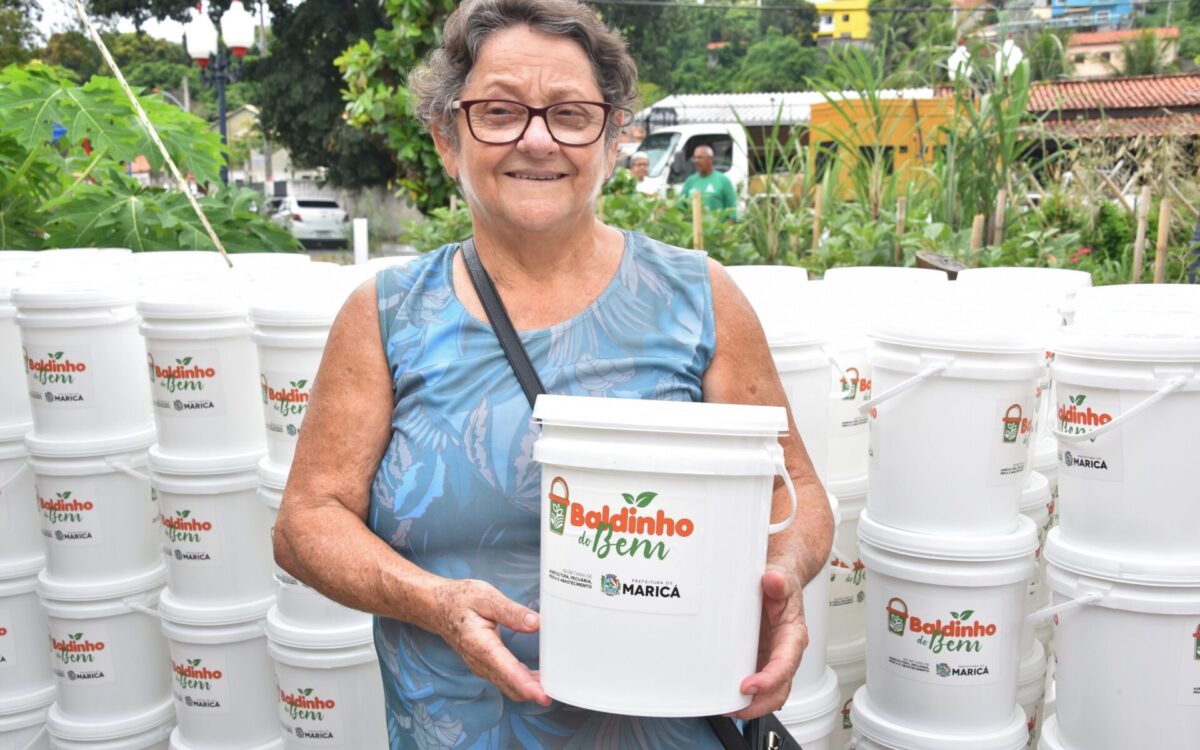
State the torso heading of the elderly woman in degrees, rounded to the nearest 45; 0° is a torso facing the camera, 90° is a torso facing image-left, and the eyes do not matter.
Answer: approximately 0°

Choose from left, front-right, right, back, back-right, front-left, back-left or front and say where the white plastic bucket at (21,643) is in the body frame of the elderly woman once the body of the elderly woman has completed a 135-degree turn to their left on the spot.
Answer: left

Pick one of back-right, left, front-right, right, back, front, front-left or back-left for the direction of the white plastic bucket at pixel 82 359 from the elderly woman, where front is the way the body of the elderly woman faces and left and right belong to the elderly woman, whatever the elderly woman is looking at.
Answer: back-right

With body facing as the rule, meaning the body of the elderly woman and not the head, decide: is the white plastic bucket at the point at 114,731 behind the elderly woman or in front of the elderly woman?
behind

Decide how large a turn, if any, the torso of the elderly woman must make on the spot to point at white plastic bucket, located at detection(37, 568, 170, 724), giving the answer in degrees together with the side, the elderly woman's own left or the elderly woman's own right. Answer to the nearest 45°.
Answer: approximately 135° to the elderly woman's own right

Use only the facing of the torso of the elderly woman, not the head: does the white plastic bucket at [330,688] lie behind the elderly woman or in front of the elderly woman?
behind

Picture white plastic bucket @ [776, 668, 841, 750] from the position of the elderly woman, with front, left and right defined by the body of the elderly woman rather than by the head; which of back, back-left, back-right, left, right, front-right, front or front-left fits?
back-left

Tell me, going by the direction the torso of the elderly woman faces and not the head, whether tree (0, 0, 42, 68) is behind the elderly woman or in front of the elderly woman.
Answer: behind

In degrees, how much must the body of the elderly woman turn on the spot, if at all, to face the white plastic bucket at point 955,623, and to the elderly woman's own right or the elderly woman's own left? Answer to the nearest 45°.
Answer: approximately 135° to the elderly woman's own left

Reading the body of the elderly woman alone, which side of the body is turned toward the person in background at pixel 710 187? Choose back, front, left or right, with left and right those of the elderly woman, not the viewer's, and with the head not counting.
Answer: back

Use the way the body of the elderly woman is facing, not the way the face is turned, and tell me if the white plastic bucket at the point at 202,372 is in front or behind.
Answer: behind
